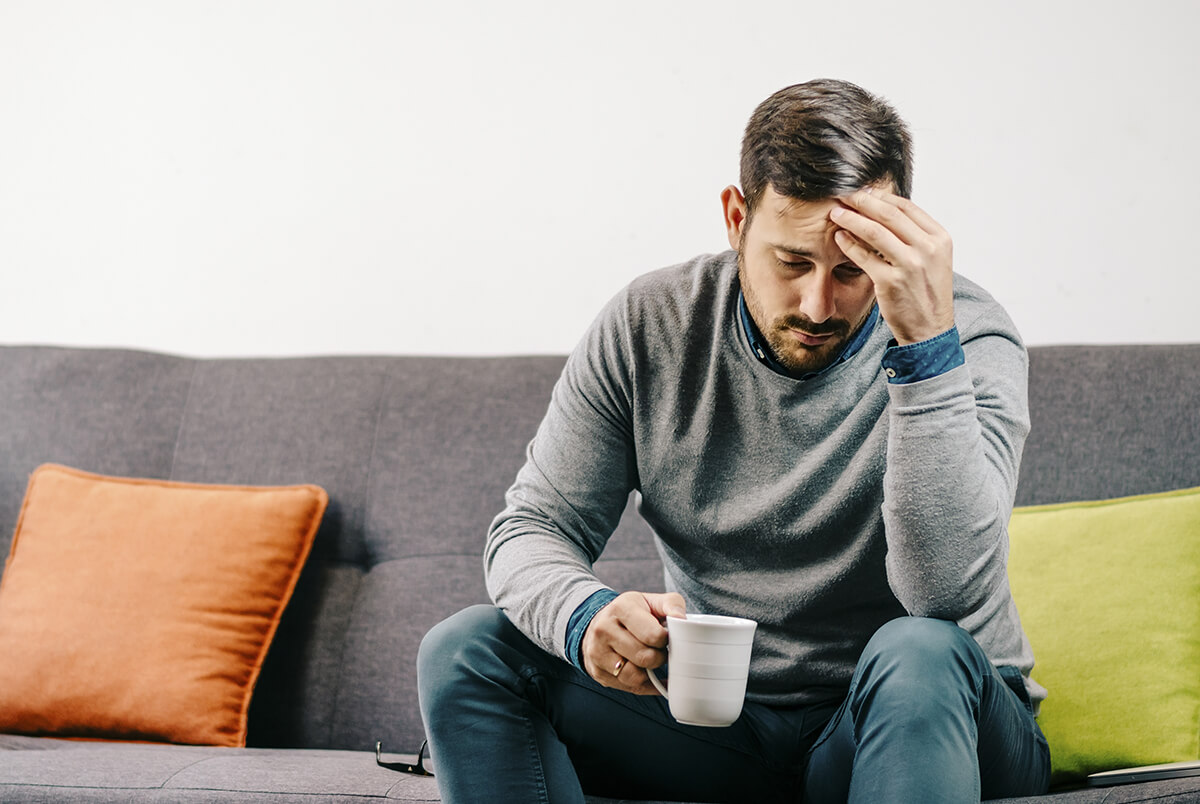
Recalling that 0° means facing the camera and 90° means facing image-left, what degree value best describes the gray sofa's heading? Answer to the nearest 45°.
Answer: approximately 0°

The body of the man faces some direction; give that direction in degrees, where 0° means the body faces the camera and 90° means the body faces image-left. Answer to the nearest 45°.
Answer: approximately 0°
